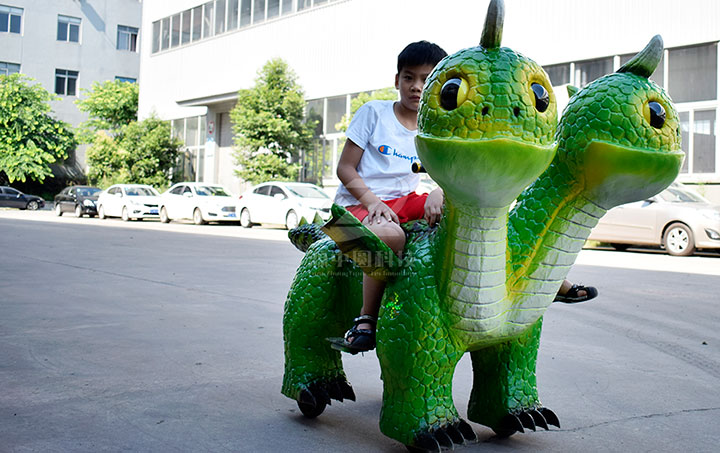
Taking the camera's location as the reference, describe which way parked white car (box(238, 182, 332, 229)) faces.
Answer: facing the viewer and to the right of the viewer

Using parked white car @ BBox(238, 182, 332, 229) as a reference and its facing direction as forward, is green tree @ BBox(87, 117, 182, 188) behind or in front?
behind

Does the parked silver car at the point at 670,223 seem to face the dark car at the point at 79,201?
no

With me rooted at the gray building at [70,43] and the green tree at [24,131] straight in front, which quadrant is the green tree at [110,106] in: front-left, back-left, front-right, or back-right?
front-left

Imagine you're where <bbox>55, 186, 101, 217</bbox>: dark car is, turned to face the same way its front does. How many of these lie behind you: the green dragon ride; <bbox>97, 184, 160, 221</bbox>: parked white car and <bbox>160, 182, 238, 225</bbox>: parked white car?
0

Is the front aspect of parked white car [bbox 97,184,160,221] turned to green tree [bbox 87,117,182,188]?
no

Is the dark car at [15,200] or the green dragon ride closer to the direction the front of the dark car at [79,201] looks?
the green dragon ride

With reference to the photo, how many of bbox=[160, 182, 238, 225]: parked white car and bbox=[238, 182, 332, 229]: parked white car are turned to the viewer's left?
0

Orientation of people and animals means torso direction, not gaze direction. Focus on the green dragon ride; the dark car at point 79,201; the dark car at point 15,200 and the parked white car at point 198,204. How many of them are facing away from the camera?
0

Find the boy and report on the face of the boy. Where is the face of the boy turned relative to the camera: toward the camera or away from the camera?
toward the camera

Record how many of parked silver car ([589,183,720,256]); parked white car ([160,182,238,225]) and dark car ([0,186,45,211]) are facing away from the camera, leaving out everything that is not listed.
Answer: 0

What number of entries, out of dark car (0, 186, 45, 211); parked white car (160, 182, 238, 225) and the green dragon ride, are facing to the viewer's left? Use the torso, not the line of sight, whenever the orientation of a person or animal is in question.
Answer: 0

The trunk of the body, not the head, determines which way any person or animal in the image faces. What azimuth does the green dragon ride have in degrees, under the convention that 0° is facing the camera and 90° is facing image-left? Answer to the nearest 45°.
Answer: approximately 315°

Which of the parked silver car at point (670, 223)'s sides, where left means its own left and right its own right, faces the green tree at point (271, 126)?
back
